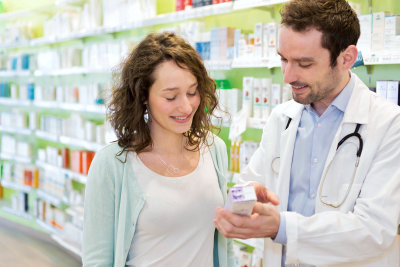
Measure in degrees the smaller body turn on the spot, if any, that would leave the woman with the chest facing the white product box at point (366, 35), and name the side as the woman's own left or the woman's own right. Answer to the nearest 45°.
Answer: approximately 90° to the woman's own left

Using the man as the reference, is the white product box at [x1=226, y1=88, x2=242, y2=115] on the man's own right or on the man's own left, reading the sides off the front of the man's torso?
on the man's own right

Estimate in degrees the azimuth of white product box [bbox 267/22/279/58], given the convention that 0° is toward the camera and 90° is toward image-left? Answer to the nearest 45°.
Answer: approximately 0°

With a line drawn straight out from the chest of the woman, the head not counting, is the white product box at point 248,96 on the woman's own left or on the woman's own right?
on the woman's own left

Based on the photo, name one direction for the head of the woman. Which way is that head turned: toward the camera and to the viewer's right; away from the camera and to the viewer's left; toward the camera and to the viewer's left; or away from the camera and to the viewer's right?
toward the camera and to the viewer's right

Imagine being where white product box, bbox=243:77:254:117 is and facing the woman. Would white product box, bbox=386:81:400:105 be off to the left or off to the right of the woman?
left

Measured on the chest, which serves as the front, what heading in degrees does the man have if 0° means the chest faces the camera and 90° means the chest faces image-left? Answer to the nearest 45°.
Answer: approximately 45°

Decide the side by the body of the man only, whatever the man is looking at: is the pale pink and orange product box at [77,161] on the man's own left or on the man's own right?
on the man's own right
